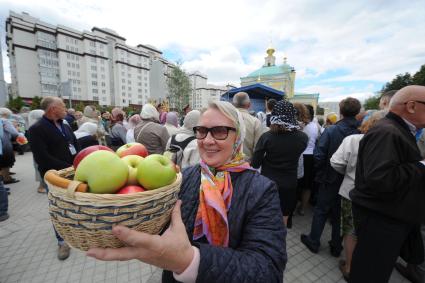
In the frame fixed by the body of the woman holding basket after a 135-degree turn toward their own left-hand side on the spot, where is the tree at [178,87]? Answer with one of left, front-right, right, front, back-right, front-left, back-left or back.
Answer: left

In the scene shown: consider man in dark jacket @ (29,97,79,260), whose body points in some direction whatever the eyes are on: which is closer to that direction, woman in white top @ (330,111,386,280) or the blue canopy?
the woman in white top

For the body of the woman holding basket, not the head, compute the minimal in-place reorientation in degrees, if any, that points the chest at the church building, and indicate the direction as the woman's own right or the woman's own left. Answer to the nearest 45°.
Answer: approximately 180°

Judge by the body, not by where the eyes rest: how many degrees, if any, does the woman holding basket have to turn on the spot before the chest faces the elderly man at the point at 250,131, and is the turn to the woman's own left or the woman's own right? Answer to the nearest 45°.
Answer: approximately 135° to the woman's own right

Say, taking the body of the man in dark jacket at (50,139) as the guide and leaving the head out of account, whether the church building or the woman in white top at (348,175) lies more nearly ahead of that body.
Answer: the woman in white top

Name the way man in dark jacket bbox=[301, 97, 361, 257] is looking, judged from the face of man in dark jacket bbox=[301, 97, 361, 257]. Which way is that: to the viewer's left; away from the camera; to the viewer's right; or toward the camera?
away from the camera

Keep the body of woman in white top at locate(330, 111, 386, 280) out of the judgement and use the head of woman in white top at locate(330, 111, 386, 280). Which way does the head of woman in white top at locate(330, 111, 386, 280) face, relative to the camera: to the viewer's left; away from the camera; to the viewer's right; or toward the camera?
away from the camera
